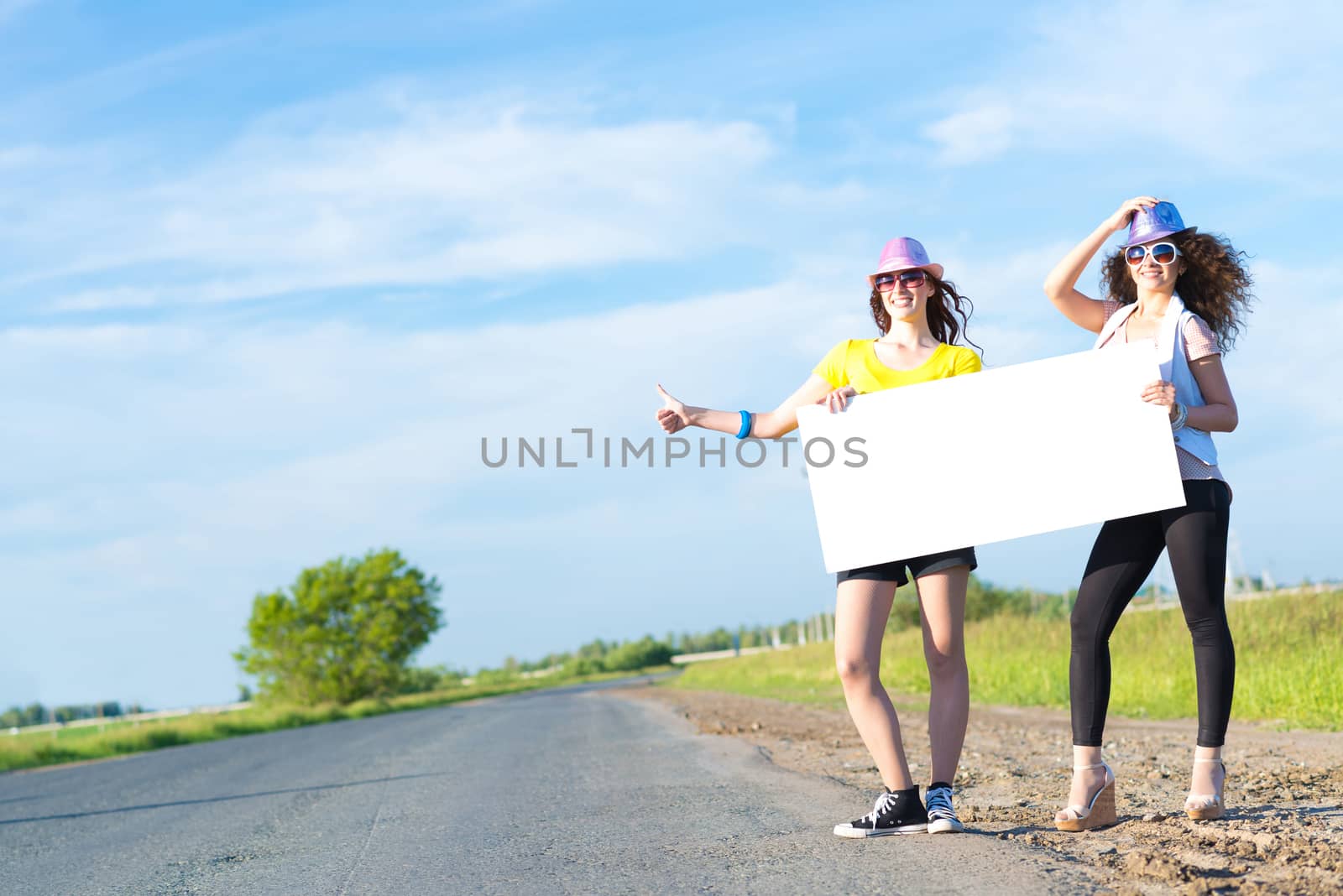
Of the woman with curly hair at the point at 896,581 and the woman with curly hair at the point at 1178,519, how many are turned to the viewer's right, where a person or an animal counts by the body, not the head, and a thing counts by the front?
0

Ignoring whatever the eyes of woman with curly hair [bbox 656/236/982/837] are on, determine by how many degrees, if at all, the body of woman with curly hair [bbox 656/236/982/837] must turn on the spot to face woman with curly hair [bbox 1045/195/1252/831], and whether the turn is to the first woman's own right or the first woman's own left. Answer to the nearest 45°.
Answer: approximately 90° to the first woman's own left

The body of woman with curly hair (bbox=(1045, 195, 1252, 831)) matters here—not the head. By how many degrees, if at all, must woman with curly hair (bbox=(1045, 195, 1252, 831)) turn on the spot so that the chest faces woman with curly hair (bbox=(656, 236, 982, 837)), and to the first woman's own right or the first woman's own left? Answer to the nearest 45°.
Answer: approximately 45° to the first woman's own right

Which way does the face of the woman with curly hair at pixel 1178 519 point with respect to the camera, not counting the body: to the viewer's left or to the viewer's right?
to the viewer's left

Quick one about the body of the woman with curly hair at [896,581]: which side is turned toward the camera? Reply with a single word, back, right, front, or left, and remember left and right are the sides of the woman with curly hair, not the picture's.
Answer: front

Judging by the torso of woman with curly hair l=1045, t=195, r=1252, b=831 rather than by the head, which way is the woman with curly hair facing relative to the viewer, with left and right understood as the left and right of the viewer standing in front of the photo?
facing the viewer and to the left of the viewer
